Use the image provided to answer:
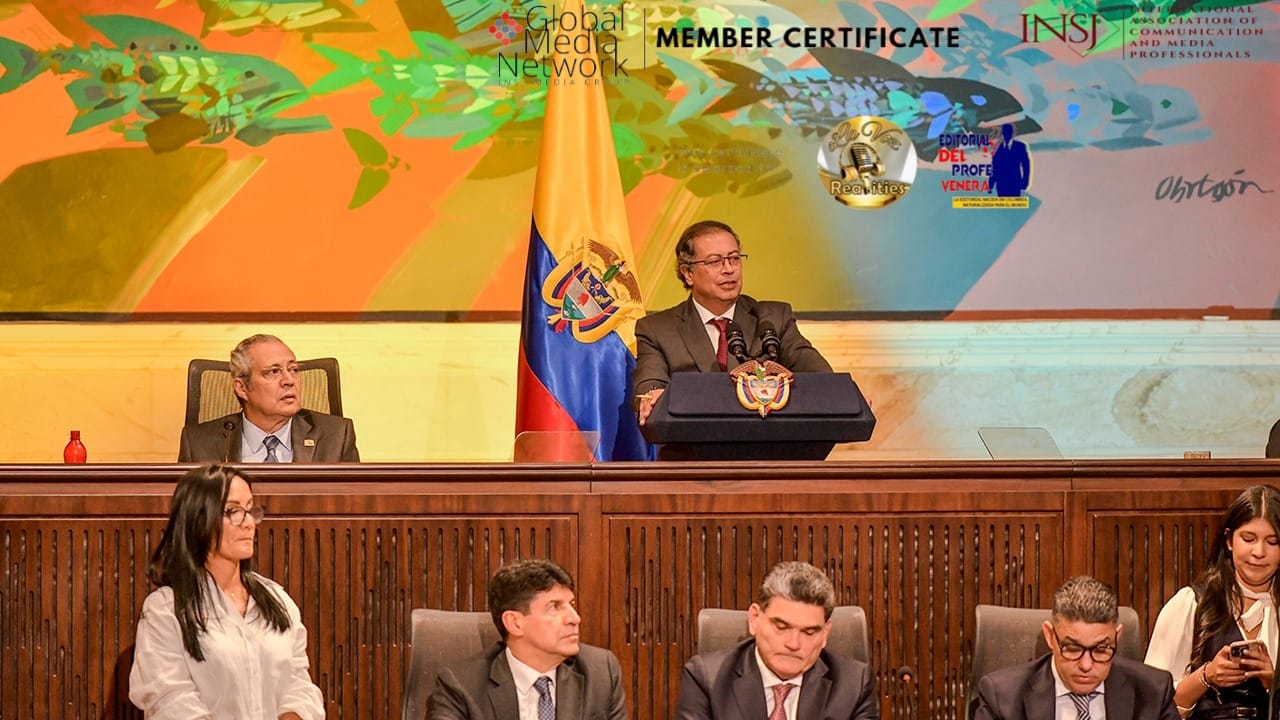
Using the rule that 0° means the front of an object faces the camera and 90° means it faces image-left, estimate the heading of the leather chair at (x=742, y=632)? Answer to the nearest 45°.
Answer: approximately 0°

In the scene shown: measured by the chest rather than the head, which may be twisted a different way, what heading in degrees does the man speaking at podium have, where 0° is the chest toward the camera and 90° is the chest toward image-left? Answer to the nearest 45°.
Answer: approximately 315°

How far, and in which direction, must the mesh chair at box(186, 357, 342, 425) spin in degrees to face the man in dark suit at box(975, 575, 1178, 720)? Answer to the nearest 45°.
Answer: approximately 45° to its left

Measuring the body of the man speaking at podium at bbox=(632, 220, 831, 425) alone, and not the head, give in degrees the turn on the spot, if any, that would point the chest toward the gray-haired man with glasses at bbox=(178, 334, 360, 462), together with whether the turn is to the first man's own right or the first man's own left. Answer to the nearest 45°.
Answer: approximately 135° to the first man's own right

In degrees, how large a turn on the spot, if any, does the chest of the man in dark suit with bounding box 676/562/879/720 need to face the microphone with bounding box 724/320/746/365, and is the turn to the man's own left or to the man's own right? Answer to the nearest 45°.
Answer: approximately 180°
